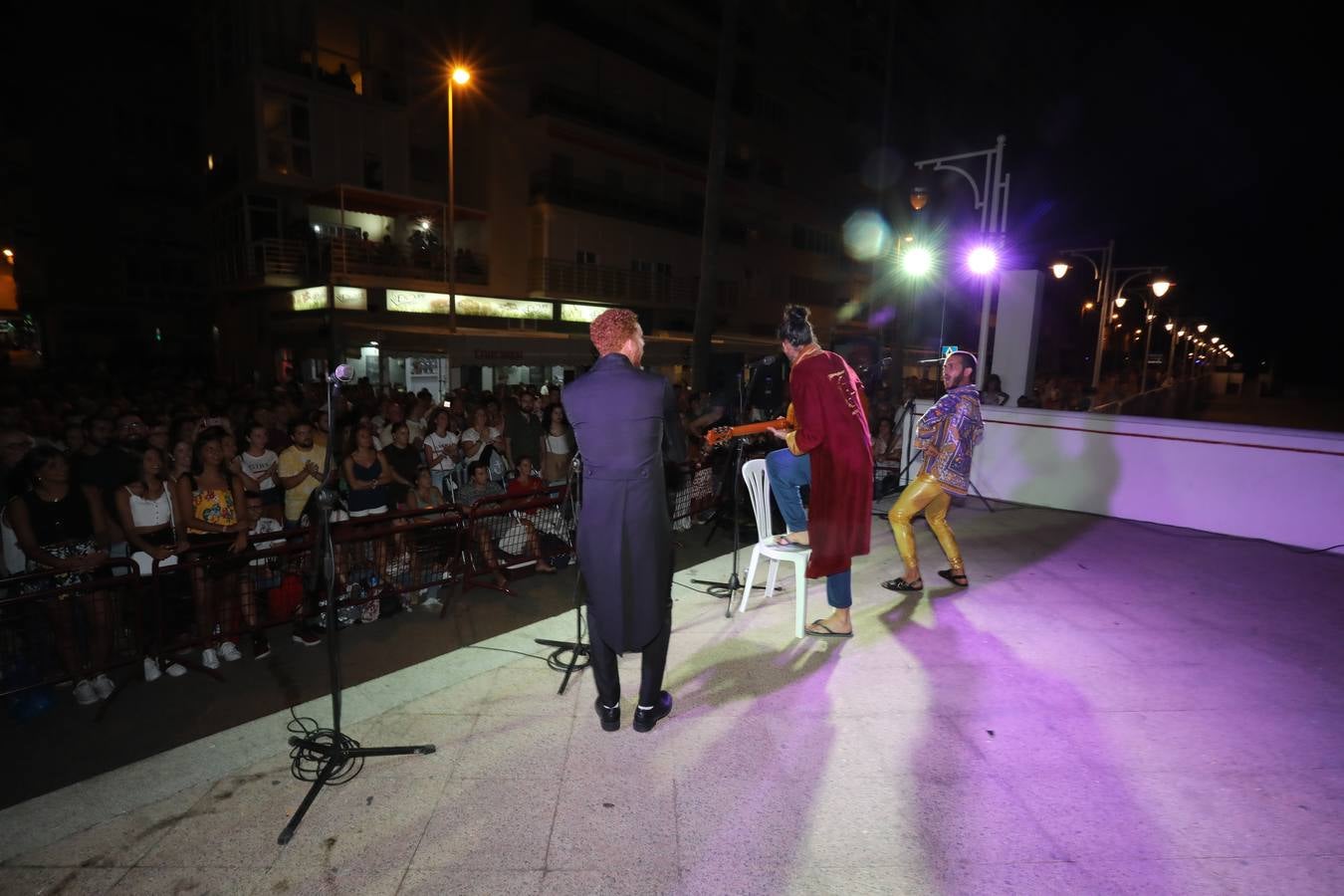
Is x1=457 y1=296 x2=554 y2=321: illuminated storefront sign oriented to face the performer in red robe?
yes

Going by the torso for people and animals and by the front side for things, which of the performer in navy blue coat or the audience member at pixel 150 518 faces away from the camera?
the performer in navy blue coat

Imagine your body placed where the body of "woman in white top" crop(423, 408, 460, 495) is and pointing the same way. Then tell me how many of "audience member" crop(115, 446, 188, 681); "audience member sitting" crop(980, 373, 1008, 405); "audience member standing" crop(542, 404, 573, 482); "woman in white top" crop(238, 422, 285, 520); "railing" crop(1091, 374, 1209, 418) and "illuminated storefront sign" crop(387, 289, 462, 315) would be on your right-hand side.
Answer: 2

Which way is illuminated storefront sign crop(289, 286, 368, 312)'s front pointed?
toward the camera

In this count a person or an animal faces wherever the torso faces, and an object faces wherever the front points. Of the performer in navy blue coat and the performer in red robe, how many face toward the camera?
0

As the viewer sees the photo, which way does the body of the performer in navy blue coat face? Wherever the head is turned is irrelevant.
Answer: away from the camera

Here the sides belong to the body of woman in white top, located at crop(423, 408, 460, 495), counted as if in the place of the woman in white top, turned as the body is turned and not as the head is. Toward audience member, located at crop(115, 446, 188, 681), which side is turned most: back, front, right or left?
right

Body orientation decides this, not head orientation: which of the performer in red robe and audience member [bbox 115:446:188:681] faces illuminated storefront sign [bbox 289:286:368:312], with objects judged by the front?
the performer in red robe

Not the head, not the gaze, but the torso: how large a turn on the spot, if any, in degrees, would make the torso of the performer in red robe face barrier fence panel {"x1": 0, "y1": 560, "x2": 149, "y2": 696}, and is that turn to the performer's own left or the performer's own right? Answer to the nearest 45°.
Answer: approximately 45° to the performer's own left

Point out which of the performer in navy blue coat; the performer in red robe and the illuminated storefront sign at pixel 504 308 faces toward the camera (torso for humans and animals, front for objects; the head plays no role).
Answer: the illuminated storefront sign

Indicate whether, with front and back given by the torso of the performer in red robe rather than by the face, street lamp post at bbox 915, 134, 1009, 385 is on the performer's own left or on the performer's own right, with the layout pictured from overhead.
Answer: on the performer's own right

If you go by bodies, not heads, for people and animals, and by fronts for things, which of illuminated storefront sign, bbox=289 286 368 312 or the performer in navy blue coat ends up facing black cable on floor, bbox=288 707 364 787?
the illuminated storefront sign

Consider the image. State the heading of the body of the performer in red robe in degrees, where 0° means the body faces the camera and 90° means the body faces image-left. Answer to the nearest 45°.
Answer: approximately 135°
